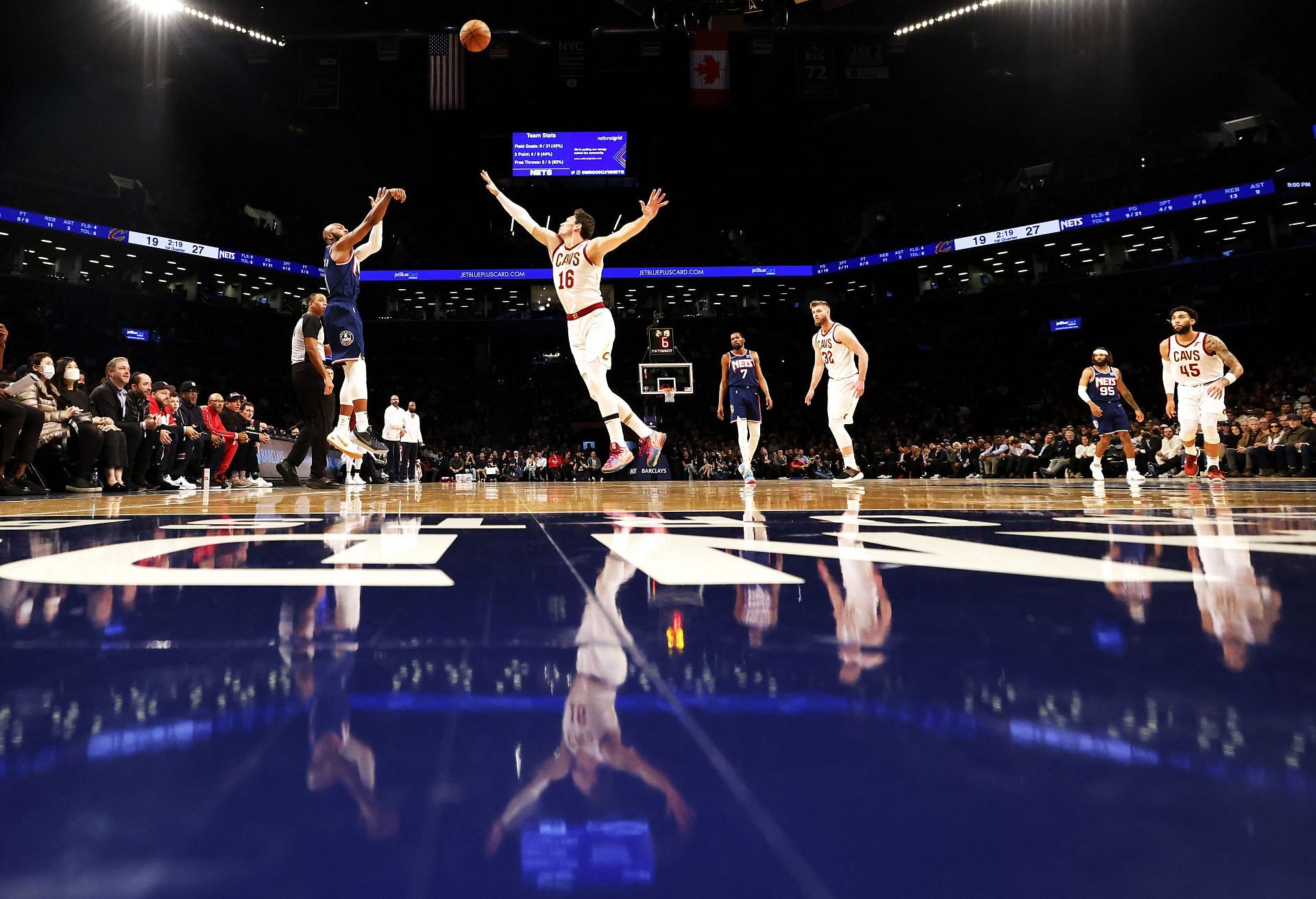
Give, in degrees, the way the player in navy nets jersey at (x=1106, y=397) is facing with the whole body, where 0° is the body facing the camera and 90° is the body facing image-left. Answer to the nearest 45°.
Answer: approximately 0°

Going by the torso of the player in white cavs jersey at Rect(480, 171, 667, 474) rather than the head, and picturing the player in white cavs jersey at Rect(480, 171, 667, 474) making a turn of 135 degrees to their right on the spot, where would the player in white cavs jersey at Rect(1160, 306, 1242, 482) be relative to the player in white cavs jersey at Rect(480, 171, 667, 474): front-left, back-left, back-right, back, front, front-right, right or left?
right

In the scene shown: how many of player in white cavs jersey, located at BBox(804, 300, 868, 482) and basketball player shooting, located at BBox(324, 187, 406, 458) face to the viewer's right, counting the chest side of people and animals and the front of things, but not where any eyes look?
1

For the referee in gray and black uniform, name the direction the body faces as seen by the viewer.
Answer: to the viewer's right

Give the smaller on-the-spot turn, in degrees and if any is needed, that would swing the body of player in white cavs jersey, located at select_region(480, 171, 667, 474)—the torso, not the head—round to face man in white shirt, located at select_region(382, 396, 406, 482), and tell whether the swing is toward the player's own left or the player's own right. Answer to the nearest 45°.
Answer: approximately 90° to the player's own right

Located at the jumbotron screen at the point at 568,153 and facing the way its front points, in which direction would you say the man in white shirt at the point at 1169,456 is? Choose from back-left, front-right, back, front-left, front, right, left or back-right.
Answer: front-left

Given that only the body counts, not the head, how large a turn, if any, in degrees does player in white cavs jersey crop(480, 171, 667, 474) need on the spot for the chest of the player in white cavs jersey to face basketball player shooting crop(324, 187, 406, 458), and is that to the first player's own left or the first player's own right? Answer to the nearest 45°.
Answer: approximately 45° to the first player's own right

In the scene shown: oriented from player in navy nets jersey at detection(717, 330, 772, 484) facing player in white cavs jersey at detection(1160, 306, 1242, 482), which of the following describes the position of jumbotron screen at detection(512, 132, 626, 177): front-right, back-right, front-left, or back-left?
back-left

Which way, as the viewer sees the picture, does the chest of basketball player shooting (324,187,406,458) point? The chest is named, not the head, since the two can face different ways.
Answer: to the viewer's right

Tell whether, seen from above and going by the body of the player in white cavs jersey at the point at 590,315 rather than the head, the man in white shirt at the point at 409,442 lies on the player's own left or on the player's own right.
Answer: on the player's own right
